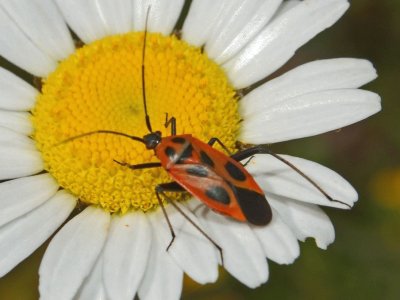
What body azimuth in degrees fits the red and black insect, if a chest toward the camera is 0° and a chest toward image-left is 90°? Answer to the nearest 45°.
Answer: approximately 135°
